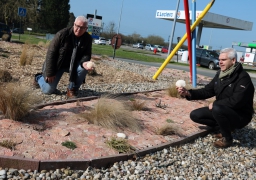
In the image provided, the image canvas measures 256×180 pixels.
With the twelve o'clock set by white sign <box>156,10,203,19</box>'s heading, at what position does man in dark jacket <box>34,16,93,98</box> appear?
The man in dark jacket is roughly at 12 o'clock from the white sign.

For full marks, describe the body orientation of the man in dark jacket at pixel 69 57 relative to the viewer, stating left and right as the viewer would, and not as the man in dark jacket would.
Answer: facing the viewer and to the right of the viewer

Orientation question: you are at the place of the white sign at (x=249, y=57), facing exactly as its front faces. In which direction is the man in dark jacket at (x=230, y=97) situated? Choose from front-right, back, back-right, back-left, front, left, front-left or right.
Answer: front

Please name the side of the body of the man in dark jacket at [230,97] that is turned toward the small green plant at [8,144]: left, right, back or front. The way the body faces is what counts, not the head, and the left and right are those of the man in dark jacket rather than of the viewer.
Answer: front

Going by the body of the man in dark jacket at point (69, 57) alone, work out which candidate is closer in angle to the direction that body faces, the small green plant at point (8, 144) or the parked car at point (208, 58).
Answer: the small green plant

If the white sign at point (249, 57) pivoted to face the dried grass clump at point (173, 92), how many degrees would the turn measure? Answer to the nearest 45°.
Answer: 0° — it already faces it

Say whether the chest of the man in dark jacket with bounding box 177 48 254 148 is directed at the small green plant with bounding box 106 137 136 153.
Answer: yes

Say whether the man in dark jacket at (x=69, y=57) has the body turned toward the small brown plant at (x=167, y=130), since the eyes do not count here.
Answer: yes

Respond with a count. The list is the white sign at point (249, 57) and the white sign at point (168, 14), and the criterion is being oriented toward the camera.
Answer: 2

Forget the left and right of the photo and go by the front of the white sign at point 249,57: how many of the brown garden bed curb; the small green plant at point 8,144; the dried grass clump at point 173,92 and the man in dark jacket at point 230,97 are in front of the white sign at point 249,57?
4

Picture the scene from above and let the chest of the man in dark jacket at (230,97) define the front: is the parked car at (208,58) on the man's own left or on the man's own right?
on the man's own right

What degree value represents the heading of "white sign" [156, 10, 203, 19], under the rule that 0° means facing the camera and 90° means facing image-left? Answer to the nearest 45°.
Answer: approximately 0°
